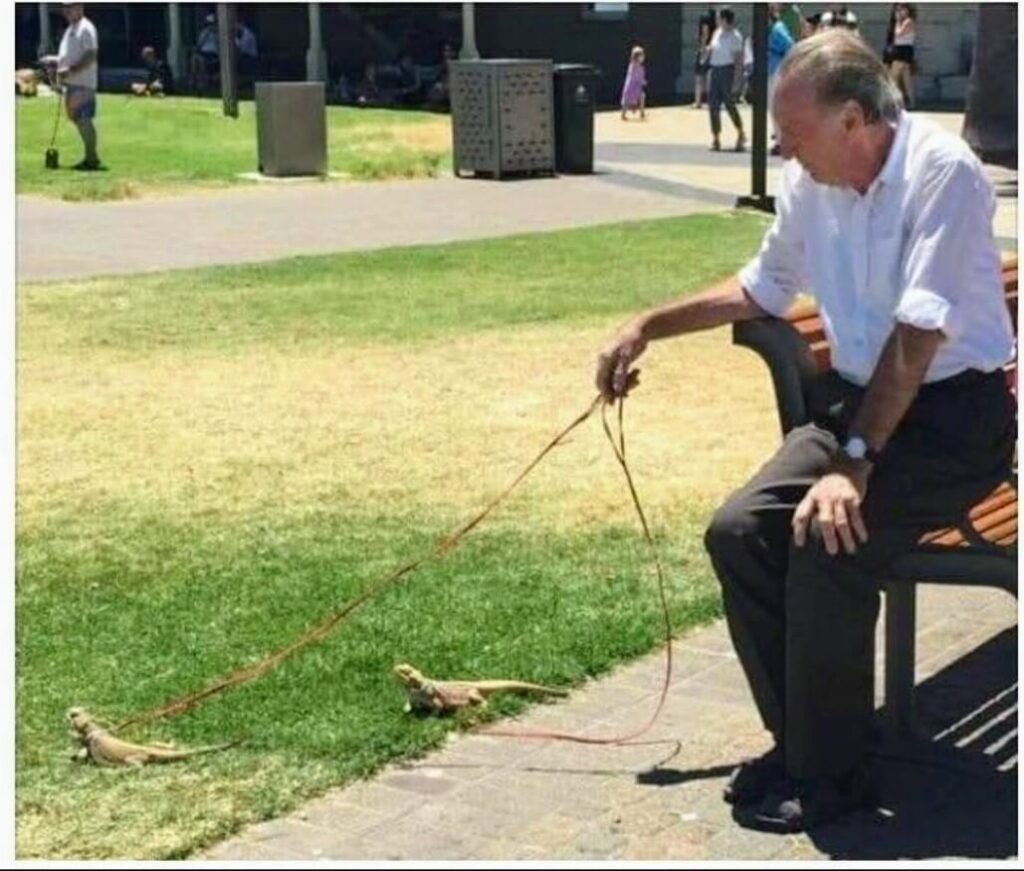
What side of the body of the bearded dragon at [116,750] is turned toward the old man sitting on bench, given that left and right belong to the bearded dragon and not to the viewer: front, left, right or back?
back

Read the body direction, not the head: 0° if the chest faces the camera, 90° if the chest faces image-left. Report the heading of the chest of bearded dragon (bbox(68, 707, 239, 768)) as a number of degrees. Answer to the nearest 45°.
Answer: approximately 90°

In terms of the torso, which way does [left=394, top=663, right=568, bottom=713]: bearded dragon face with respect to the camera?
to the viewer's left

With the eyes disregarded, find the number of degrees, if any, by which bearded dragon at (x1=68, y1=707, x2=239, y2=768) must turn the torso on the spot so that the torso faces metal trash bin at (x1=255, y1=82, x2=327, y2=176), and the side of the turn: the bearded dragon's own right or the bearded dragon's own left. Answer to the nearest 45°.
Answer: approximately 90° to the bearded dragon's own right

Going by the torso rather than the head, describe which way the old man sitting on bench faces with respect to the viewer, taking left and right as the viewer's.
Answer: facing the viewer and to the left of the viewer

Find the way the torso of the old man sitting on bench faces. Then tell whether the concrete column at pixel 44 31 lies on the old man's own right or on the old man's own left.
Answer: on the old man's own right

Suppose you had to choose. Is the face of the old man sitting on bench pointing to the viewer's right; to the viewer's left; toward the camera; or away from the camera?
to the viewer's left

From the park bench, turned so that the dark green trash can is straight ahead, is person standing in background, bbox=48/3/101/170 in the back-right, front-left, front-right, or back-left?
front-left

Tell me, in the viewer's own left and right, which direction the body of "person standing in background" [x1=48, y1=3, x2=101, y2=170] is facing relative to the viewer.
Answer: facing to the left of the viewer

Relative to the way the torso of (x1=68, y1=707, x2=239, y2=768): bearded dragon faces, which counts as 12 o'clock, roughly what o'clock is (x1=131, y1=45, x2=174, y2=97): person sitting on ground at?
The person sitting on ground is roughly at 3 o'clock from the bearded dragon.

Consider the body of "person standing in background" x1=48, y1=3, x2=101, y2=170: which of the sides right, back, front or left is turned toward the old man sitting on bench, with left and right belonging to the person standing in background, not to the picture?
left

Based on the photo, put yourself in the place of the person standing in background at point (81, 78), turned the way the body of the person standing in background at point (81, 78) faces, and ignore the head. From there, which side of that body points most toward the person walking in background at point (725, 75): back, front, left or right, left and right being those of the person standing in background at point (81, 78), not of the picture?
back

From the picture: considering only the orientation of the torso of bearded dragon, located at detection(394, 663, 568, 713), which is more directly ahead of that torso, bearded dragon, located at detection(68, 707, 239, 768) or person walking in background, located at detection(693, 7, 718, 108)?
the bearded dragon
